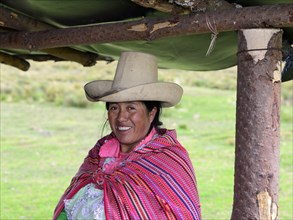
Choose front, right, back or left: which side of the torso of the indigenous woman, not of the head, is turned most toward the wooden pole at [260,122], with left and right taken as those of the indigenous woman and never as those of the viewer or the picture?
left

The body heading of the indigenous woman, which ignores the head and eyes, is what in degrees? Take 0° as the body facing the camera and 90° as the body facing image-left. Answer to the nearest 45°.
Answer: approximately 45°
